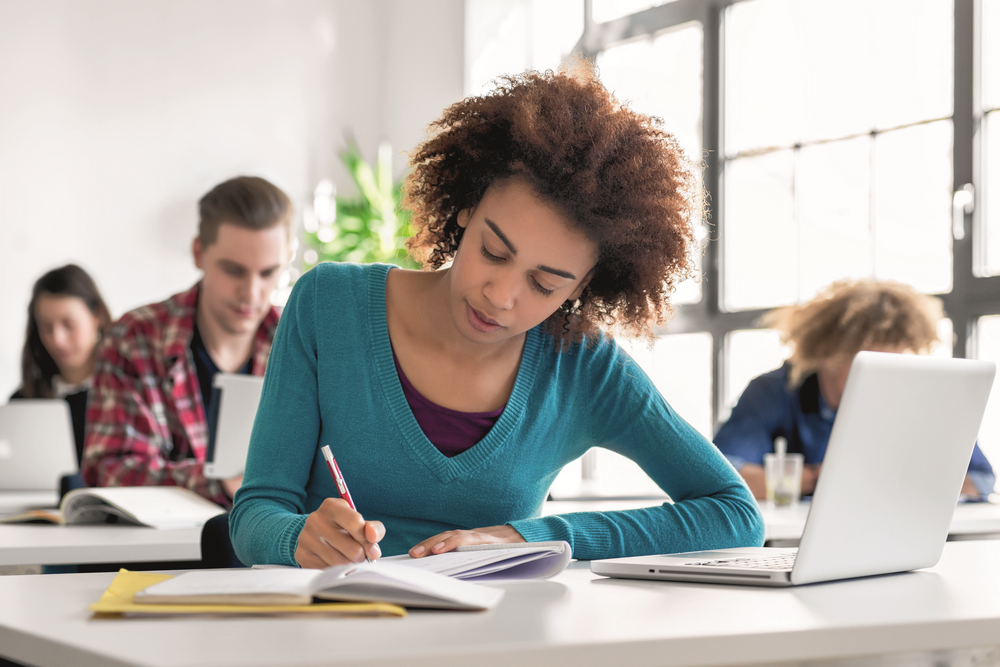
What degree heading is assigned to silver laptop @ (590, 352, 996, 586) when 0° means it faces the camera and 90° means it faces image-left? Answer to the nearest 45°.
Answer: approximately 135°

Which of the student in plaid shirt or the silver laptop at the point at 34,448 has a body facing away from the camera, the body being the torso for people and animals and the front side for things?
the silver laptop

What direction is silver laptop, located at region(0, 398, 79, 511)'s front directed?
away from the camera

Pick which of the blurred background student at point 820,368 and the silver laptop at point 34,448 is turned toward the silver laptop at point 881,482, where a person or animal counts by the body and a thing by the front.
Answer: the blurred background student

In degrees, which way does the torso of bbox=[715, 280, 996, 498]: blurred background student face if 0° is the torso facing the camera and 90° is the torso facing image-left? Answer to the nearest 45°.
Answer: approximately 0°

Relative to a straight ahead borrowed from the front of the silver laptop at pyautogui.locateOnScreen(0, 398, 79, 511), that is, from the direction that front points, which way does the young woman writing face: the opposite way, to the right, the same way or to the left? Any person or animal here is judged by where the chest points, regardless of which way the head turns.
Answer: the opposite way

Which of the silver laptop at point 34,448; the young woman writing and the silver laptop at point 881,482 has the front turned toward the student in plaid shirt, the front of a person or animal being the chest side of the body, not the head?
the silver laptop at point 881,482
